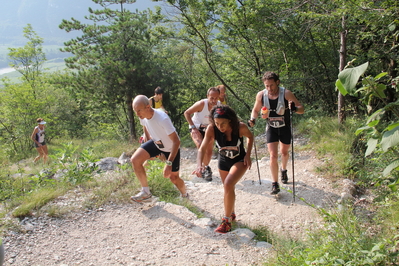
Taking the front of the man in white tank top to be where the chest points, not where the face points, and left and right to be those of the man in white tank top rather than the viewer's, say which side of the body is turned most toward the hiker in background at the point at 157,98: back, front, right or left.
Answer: back

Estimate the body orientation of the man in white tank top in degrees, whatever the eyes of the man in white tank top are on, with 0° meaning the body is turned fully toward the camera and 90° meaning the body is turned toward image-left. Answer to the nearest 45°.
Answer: approximately 315°

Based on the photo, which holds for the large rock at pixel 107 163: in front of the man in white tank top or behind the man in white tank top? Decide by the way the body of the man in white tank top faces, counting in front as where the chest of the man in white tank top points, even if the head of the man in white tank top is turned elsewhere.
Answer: behind

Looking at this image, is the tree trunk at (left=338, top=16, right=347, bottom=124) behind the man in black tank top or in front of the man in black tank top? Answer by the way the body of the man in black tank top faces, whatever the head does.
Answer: behind

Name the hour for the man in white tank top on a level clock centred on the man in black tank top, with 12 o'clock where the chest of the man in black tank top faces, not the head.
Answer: The man in white tank top is roughly at 4 o'clock from the man in black tank top.

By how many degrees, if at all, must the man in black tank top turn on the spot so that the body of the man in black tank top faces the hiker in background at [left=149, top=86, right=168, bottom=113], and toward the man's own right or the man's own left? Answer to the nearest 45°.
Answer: approximately 135° to the man's own right

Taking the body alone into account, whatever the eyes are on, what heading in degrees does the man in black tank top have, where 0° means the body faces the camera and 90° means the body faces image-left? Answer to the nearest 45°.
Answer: approximately 0°

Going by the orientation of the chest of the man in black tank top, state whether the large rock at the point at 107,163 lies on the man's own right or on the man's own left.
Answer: on the man's own right
